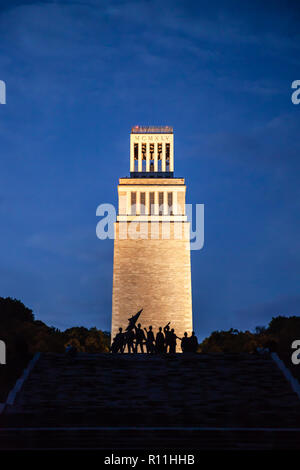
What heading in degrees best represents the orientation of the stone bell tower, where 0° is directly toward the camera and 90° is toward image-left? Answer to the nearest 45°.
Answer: approximately 0°

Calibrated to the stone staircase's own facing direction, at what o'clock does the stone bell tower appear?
The stone bell tower is roughly at 6 o'clock from the stone staircase.

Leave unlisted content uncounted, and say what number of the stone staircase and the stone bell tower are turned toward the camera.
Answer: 2

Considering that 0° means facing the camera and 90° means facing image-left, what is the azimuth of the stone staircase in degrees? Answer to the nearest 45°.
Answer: approximately 0°

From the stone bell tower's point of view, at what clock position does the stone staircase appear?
The stone staircase is roughly at 12 o'clock from the stone bell tower.
